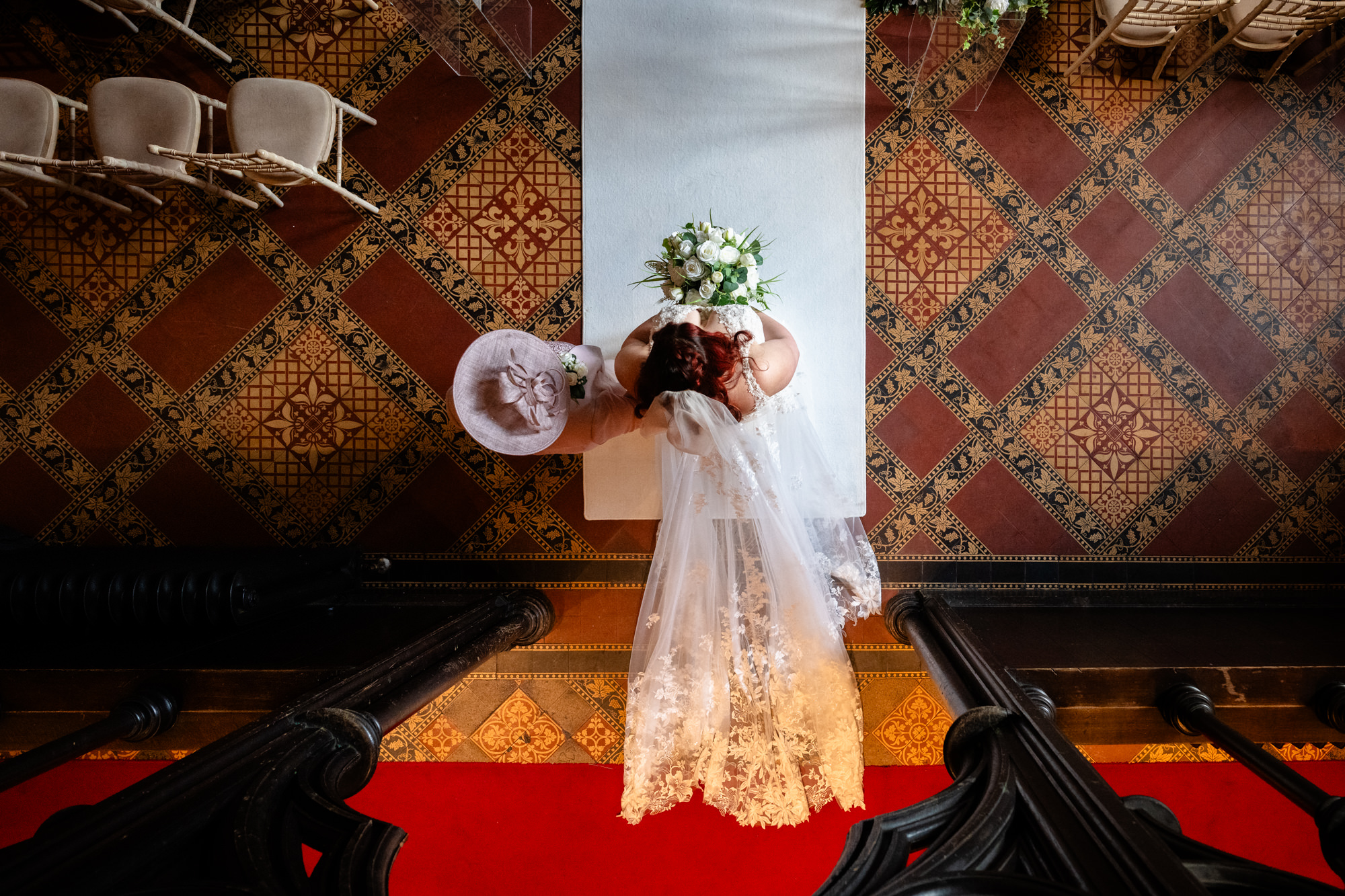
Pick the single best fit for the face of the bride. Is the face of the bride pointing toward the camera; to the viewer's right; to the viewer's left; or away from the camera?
away from the camera

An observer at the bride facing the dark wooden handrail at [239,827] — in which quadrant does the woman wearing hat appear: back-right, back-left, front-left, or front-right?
front-right

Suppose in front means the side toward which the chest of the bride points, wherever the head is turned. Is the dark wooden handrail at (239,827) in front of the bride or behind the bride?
behind

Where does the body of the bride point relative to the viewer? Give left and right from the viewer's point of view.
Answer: facing away from the viewer
